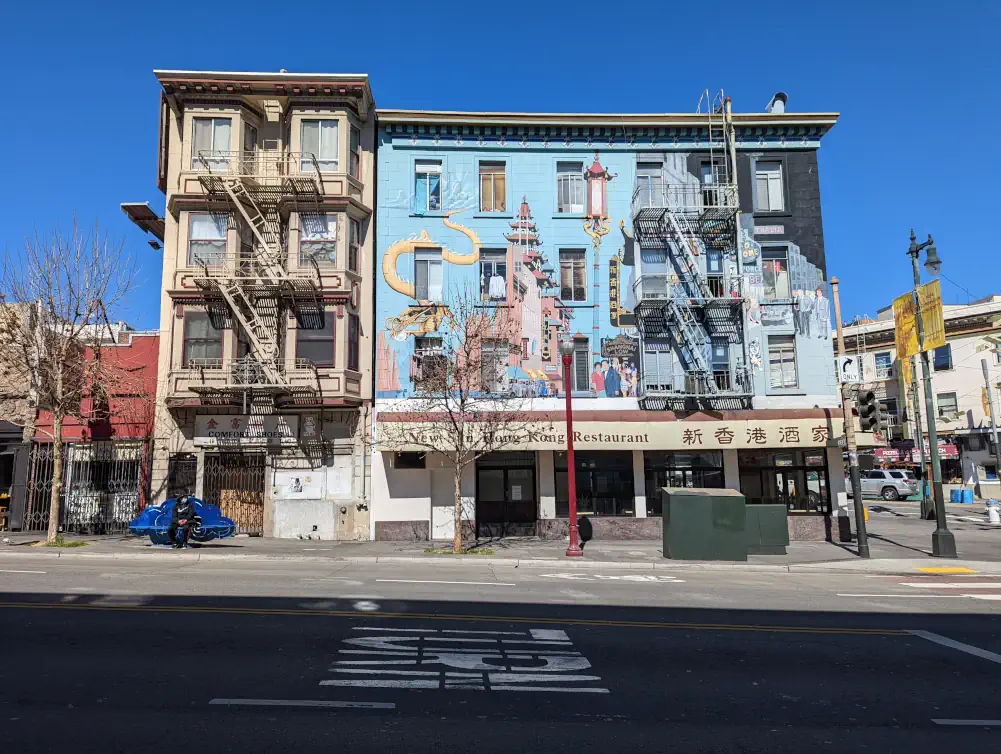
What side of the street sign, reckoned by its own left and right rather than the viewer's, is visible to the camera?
front

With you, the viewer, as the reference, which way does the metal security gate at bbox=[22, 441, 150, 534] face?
facing the viewer

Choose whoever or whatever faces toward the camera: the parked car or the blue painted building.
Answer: the blue painted building

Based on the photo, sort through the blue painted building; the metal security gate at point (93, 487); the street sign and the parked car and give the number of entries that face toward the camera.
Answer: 3

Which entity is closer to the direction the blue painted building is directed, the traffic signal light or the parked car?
the traffic signal light

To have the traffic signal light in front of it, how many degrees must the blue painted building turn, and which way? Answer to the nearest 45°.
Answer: approximately 45° to its left

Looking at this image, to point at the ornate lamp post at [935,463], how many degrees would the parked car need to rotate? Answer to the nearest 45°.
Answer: approximately 135° to its left

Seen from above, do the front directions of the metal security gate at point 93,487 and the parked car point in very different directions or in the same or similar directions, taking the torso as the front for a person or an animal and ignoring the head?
very different directions

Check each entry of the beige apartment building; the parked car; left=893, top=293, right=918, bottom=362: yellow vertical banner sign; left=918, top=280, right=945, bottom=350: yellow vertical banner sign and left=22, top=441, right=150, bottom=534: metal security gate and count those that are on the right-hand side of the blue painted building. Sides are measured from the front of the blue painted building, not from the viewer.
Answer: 2

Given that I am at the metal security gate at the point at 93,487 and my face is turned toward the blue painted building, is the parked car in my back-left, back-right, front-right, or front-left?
front-left

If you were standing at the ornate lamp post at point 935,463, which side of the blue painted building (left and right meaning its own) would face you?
left

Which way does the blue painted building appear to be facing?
toward the camera
